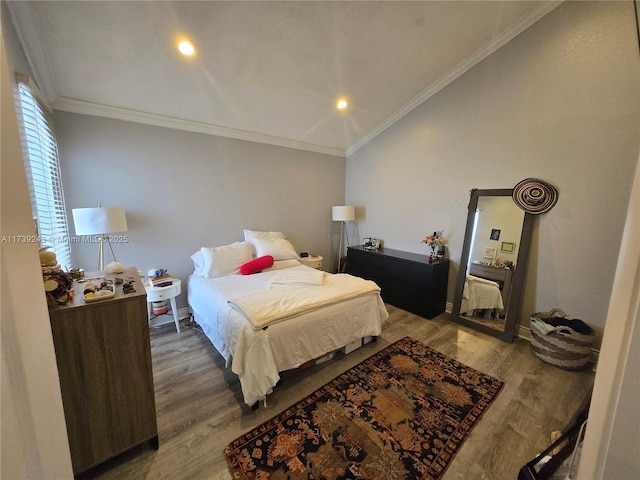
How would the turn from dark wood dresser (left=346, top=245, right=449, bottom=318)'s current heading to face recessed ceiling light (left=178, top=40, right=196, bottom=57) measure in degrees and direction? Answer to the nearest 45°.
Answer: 0° — it already faces it

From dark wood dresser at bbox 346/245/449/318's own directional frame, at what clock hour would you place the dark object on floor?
The dark object on floor is roughly at 10 o'clock from the dark wood dresser.

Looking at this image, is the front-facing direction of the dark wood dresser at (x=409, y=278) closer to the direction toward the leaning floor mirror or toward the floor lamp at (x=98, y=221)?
the floor lamp

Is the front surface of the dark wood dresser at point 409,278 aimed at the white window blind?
yes

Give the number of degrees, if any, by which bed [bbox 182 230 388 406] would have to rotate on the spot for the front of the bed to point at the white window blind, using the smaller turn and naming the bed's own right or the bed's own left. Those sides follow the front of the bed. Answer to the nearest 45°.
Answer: approximately 135° to the bed's own right

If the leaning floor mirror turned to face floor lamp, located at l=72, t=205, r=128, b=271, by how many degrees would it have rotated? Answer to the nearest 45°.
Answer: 0° — it already faces it

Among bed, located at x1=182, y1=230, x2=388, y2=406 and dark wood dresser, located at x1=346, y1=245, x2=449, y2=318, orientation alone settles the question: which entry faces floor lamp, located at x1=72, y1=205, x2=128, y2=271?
the dark wood dresser

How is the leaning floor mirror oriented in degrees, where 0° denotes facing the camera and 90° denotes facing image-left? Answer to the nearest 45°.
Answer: approximately 45°

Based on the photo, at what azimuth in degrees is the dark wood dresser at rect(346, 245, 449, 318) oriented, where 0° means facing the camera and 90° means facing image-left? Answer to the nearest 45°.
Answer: approximately 45°
